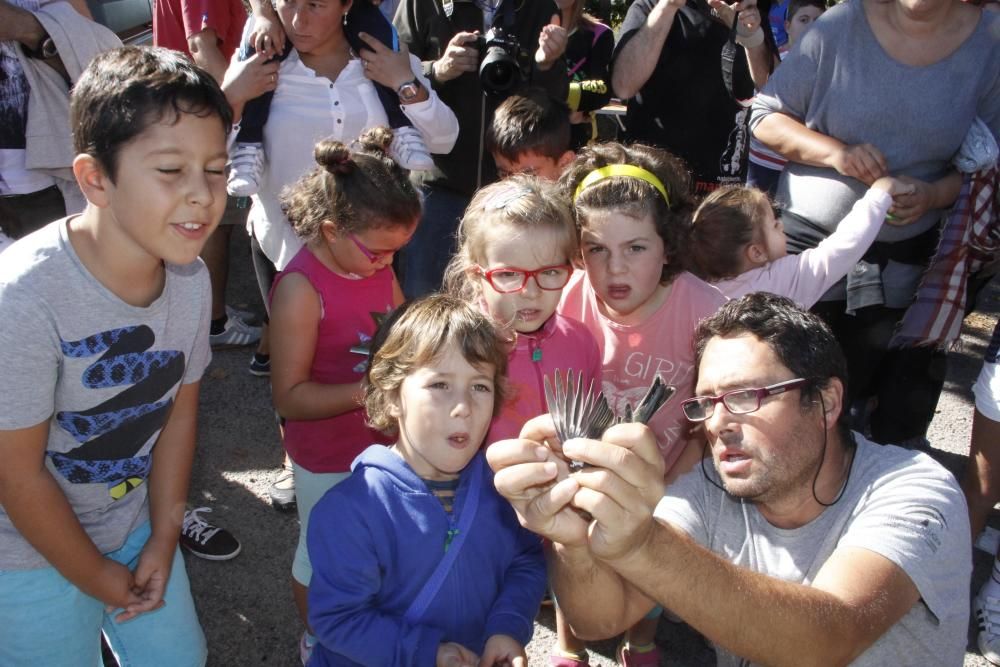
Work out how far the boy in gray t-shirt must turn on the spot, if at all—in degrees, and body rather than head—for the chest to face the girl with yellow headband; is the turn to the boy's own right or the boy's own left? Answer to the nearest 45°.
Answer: approximately 45° to the boy's own left

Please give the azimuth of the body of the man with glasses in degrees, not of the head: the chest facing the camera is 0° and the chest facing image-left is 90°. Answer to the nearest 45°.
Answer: approximately 45°

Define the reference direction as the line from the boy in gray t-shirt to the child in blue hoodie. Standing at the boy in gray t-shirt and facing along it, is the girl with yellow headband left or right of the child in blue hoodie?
left

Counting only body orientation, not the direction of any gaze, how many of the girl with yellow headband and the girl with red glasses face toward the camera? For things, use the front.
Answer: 2

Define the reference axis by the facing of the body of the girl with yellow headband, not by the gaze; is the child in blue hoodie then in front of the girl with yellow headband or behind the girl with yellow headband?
in front

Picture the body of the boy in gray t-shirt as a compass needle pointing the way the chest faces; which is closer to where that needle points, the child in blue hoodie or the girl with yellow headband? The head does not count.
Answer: the child in blue hoodie

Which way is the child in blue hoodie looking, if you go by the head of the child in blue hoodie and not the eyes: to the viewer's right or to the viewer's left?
to the viewer's right

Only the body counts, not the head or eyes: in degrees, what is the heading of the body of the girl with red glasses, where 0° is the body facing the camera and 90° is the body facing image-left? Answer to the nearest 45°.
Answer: approximately 0°

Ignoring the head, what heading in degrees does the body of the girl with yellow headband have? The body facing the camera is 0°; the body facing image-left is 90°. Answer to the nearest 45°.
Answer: approximately 0°

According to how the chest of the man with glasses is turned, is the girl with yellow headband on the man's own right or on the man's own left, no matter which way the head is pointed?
on the man's own right
